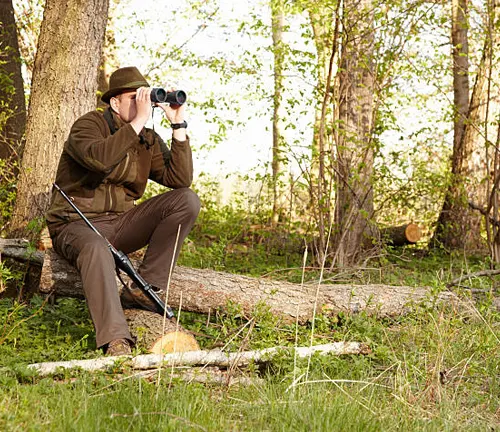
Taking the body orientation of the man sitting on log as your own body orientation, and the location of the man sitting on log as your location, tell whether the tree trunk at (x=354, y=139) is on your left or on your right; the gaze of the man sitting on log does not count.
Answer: on your left

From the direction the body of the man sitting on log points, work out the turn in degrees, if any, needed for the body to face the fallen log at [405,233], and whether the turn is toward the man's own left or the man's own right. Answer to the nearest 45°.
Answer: approximately 90° to the man's own left

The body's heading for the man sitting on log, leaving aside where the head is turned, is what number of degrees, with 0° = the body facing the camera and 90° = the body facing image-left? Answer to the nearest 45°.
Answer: approximately 315°

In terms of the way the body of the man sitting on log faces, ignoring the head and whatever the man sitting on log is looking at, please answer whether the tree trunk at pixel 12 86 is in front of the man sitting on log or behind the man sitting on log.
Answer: behind

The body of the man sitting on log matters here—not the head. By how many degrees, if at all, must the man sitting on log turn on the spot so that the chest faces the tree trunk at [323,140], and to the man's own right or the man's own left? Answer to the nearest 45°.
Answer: approximately 90° to the man's own left

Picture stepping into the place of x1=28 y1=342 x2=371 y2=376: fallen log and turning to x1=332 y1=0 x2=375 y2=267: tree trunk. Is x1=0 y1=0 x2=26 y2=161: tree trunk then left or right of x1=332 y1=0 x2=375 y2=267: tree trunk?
left

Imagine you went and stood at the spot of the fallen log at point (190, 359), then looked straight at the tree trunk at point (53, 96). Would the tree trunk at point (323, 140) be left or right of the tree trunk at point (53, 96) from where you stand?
right

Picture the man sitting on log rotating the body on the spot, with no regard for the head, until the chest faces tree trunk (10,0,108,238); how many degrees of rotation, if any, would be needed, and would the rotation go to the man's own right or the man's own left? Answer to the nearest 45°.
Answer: approximately 180°

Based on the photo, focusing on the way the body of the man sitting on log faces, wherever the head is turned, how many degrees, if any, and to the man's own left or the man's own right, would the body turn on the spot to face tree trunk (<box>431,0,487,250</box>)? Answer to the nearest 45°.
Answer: approximately 90° to the man's own left
